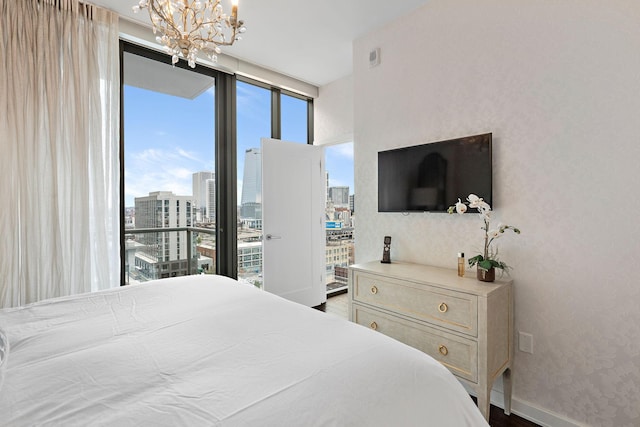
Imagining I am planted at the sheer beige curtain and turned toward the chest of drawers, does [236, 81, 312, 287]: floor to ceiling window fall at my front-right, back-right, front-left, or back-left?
front-left

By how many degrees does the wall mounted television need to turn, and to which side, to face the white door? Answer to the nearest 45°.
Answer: approximately 90° to its right

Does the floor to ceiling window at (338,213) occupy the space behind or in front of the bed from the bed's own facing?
in front

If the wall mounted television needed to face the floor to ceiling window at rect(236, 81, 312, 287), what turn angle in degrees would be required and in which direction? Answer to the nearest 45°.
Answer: approximately 45° to its right

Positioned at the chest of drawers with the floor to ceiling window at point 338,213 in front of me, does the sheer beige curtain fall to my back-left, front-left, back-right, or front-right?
front-left

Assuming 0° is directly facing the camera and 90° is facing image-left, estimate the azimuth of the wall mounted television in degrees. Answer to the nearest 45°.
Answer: approximately 45°

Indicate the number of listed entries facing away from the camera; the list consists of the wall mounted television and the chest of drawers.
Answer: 0

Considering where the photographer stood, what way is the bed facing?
facing away from the viewer and to the right of the viewer

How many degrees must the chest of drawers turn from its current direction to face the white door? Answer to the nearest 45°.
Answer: approximately 90° to its right

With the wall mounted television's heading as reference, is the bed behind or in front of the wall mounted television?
in front

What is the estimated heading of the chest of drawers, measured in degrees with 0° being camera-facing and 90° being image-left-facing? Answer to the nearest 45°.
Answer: approximately 45°

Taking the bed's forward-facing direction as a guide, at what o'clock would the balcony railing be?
The balcony railing is roughly at 10 o'clock from the bed.

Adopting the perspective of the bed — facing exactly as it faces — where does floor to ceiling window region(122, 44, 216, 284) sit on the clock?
The floor to ceiling window is roughly at 10 o'clock from the bed.

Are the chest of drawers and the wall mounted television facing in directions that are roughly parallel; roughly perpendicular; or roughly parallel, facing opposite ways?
roughly parallel
